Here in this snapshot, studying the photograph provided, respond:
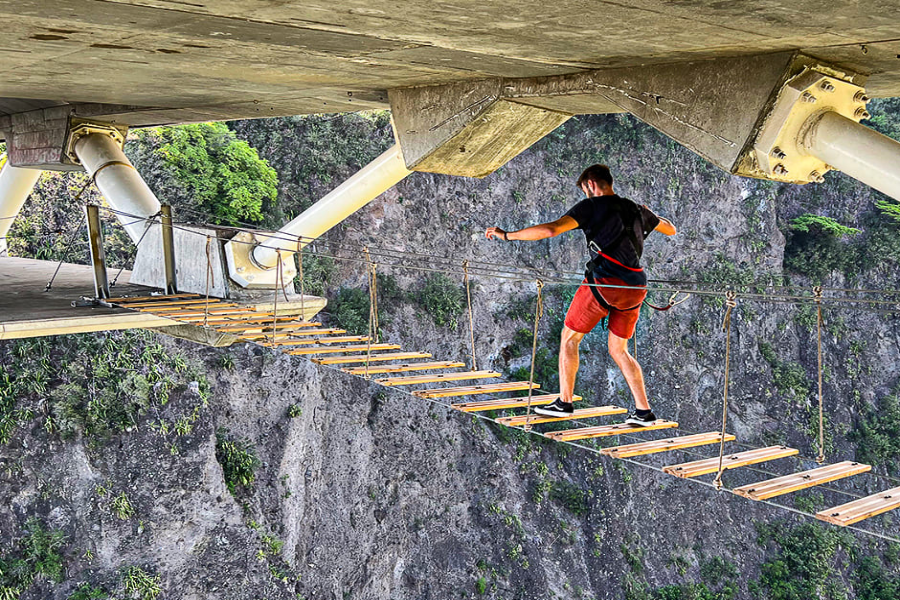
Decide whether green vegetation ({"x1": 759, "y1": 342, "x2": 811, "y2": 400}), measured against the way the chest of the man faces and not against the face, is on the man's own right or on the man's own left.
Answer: on the man's own right

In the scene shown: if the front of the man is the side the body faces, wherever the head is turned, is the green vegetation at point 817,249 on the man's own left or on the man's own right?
on the man's own right

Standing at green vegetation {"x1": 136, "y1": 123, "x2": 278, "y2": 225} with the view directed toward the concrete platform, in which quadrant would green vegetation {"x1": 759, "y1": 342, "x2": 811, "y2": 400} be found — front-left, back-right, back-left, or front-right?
front-left

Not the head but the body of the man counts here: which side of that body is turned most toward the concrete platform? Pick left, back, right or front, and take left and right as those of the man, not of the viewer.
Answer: front

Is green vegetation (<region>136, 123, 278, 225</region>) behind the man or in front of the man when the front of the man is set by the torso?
in front

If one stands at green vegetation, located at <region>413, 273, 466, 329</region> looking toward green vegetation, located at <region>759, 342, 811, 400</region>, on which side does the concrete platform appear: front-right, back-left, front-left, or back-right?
back-right

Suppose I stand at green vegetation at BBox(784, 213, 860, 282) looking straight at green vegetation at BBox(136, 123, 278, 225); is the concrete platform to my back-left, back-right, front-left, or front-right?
front-left

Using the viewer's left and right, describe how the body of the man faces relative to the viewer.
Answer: facing away from the viewer and to the left of the viewer

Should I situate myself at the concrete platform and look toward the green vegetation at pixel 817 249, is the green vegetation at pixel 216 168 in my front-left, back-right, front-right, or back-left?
front-left

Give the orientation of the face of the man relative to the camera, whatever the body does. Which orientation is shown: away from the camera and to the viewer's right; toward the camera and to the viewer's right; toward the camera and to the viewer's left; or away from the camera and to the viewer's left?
away from the camera and to the viewer's left
